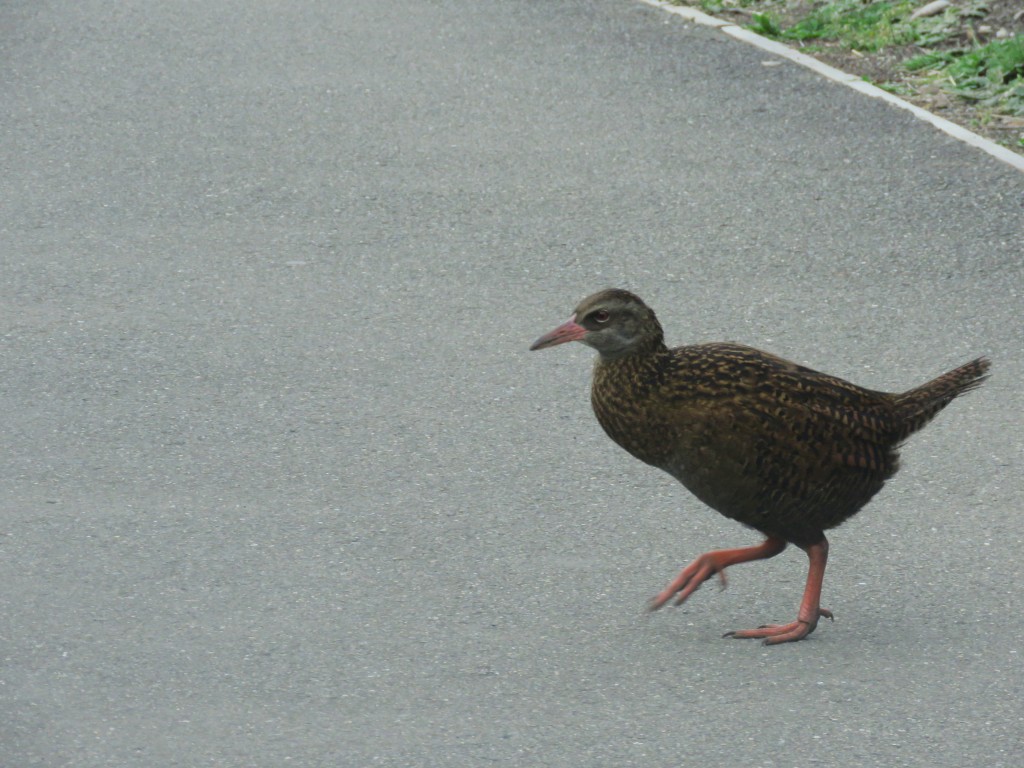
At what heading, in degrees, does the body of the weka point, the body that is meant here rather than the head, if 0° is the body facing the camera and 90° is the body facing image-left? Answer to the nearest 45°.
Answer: approximately 90°
